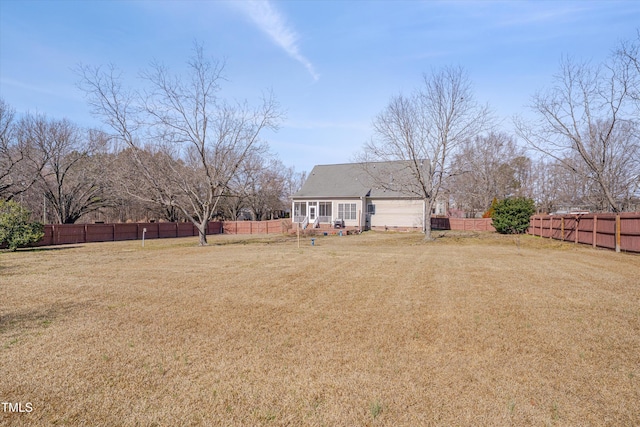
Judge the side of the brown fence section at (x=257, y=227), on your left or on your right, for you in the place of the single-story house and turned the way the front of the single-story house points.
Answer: on your left

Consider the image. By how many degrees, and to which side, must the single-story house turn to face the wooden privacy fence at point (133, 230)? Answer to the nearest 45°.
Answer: approximately 90° to its left

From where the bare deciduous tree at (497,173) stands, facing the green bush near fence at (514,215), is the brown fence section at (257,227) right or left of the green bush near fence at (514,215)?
right

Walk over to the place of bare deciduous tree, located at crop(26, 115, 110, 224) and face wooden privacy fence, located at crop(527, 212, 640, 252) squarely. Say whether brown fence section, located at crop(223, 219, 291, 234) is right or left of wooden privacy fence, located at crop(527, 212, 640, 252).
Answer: left

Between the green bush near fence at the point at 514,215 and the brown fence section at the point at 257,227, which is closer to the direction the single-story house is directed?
the brown fence section

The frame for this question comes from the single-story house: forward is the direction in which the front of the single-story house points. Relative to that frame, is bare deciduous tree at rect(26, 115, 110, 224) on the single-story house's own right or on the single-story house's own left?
on the single-story house's own left

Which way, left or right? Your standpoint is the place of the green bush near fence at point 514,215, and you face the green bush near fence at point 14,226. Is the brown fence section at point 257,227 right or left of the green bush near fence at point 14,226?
right

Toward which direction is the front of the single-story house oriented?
away from the camera

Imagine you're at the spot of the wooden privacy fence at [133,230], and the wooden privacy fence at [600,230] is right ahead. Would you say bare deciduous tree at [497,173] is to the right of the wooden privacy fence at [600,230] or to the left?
left
